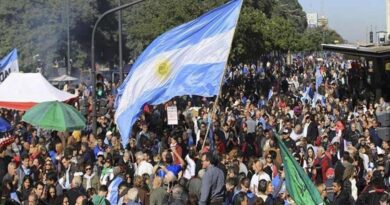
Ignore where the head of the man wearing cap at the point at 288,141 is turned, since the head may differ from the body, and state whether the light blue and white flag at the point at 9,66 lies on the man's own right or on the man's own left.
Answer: on the man's own right

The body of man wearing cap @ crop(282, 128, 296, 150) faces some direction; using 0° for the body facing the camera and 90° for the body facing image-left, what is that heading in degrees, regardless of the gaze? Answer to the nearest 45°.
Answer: approximately 45°

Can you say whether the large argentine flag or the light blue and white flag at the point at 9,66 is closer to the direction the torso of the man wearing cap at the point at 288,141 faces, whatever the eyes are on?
the large argentine flag

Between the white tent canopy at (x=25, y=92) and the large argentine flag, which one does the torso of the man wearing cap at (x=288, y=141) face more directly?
the large argentine flag

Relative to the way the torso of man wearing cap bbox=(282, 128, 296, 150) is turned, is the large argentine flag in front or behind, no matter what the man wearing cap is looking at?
in front

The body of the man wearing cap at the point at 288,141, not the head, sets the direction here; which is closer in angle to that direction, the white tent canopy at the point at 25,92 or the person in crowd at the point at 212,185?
the person in crowd

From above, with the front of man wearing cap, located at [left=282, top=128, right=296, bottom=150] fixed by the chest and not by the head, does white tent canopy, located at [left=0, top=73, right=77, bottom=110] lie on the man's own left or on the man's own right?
on the man's own right

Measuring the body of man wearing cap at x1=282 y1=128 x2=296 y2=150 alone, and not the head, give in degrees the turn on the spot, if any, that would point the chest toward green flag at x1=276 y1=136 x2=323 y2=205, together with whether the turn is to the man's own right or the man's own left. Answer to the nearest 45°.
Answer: approximately 45° to the man's own left
